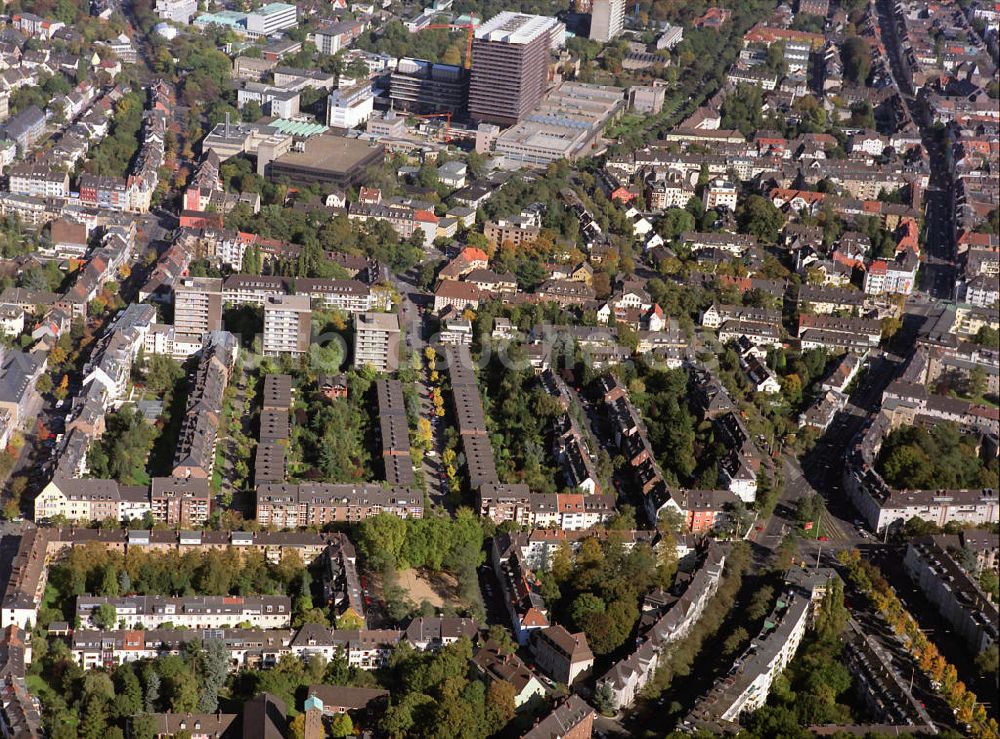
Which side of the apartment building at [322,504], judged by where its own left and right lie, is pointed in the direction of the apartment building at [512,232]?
back

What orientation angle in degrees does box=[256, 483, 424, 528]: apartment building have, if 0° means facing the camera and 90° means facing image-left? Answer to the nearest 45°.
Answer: approximately 0°

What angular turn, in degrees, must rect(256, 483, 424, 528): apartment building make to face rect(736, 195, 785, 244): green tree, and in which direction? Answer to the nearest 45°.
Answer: approximately 135° to its left

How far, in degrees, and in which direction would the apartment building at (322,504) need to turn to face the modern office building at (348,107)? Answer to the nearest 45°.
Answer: approximately 180°

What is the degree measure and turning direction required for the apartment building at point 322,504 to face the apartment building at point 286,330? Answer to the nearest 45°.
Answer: approximately 180°

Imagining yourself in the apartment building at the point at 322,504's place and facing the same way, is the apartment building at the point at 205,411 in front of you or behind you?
behind

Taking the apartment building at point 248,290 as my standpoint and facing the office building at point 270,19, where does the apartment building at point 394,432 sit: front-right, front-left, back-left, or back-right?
back-right

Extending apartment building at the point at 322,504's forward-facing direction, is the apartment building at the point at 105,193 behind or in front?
behind

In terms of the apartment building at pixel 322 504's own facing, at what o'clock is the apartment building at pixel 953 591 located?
the apartment building at pixel 953 591 is roughly at 10 o'clock from the apartment building at pixel 322 504.

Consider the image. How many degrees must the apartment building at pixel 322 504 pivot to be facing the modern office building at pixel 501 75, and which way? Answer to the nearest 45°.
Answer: approximately 180°

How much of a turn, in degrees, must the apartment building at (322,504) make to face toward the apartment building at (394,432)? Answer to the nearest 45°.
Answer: approximately 135° to its left

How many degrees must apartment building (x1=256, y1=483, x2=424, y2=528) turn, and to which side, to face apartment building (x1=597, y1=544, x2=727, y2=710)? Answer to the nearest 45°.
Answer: approximately 45° to its left

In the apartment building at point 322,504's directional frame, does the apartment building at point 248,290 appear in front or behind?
behind

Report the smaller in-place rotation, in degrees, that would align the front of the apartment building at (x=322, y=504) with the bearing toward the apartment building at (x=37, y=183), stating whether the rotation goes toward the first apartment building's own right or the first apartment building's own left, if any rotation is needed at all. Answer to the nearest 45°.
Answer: approximately 135° to the first apartment building's own right
